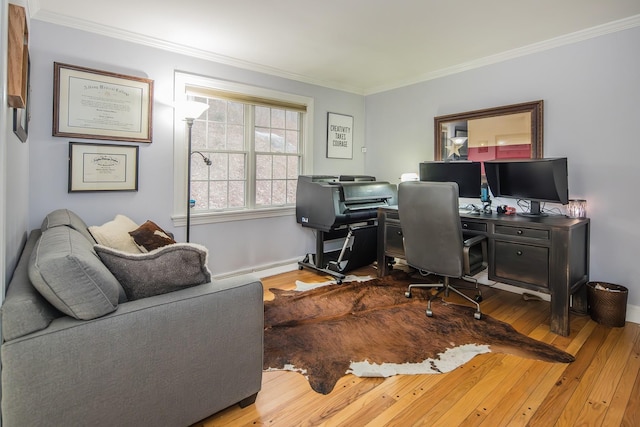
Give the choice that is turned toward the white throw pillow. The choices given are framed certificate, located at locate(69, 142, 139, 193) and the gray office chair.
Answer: the framed certificate

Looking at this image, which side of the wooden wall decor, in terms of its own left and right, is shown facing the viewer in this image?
right

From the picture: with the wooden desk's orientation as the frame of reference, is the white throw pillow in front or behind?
in front

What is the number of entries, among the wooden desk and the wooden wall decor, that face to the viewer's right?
1

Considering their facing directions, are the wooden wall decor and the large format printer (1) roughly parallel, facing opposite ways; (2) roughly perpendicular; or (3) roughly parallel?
roughly perpendicular

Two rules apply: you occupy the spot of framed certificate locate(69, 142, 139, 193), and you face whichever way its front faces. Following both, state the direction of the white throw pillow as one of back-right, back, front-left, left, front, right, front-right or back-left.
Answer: front

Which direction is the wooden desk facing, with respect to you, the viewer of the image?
facing the viewer and to the left of the viewer

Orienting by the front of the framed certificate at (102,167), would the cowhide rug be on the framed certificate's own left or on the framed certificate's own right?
on the framed certificate's own left

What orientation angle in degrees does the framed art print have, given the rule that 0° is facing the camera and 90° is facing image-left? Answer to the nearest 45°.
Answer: approximately 315°
